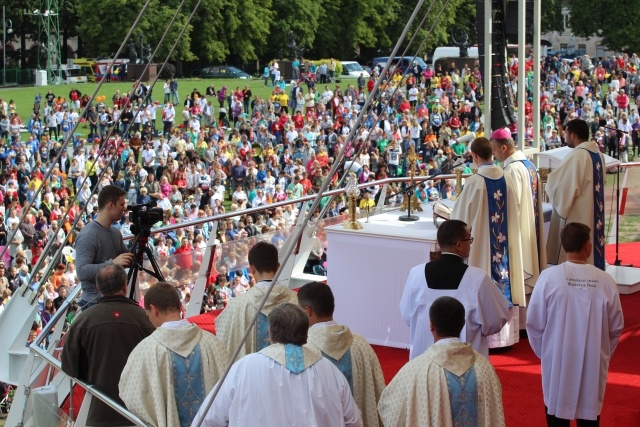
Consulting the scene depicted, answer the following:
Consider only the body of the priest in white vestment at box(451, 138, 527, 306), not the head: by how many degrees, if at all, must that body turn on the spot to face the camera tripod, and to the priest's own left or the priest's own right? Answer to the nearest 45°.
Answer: approximately 90° to the priest's own left

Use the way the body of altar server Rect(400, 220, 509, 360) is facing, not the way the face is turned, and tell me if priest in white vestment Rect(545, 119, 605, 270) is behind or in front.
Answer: in front

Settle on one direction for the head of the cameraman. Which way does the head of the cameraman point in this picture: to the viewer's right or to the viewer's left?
to the viewer's right

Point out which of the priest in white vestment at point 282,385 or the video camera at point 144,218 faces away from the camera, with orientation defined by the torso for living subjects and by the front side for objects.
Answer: the priest in white vestment

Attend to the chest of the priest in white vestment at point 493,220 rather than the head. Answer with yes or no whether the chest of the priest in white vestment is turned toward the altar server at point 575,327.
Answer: no

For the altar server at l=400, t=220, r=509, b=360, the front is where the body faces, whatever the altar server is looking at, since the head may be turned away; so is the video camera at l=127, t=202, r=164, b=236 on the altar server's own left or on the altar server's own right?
on the altar server's own left

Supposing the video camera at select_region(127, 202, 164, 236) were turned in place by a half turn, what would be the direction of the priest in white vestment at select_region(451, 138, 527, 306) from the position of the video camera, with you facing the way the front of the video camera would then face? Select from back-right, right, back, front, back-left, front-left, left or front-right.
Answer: back

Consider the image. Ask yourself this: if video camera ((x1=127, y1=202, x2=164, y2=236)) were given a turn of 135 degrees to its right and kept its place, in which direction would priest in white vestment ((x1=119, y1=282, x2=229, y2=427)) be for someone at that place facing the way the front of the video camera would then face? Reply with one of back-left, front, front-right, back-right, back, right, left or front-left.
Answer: front-left

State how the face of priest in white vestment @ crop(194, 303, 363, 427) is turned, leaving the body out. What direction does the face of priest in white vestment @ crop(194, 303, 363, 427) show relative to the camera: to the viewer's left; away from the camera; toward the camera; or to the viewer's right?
away from the camera

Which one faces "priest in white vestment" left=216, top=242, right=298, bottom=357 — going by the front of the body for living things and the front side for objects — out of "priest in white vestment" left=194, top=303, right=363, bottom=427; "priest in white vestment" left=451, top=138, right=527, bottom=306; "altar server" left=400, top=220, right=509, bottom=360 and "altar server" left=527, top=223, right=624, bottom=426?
"priest in white vestment" left=194, top=303, right=363, bottom=427

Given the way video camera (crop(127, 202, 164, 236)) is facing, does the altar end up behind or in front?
in front

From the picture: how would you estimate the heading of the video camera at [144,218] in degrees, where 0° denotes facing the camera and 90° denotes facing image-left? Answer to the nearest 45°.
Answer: approximately 270°

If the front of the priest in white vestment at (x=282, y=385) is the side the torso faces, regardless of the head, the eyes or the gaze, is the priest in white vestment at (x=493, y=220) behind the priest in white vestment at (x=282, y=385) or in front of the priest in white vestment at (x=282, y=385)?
in front
